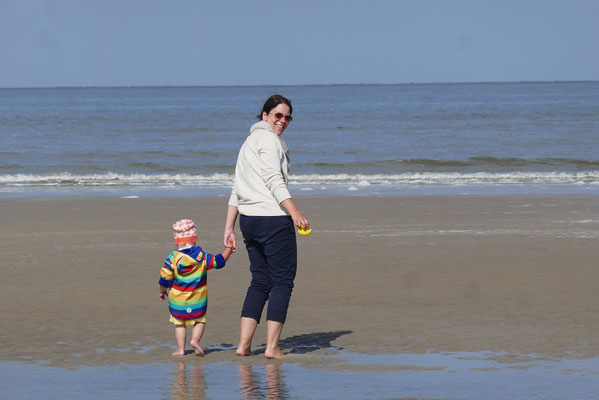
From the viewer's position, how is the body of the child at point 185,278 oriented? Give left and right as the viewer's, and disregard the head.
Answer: facing away from the viewer

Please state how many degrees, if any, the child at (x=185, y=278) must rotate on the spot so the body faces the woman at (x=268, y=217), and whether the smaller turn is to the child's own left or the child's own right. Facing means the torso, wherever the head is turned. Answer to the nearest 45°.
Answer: approximately 90° to the child's own right

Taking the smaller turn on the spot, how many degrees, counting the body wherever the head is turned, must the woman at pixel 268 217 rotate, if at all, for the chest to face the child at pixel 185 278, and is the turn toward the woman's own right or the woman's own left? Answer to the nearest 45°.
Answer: approximately 135° to the woman's own left

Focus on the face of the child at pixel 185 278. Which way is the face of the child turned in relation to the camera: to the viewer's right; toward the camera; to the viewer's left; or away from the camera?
away from the camera

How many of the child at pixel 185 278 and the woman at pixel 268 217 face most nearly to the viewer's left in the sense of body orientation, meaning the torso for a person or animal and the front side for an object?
0

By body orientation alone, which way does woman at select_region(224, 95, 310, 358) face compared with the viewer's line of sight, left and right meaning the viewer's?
facing away from the viewer and to the right of the viewer

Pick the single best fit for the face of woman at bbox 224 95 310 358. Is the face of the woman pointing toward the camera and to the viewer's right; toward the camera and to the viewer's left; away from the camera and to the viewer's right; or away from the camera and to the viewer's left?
toward the camera and to the viewer's right
